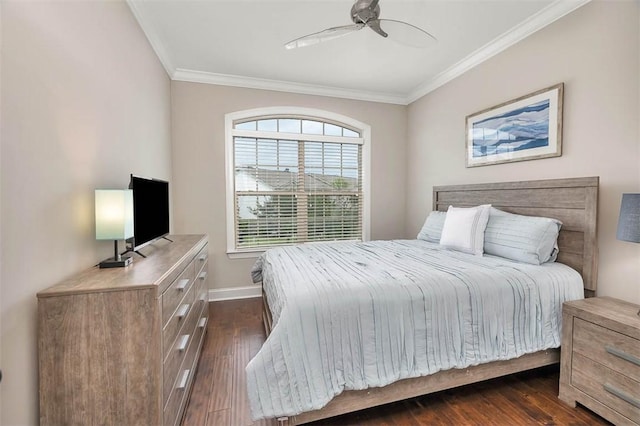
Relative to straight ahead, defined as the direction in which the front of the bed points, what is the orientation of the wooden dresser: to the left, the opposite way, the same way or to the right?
the opposite way

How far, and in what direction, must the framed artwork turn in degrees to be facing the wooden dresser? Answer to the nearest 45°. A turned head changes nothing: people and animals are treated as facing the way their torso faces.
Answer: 0° — it already faces it

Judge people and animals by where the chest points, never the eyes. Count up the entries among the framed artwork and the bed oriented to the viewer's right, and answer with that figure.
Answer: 0

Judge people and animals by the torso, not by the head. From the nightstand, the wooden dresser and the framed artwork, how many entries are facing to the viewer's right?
1

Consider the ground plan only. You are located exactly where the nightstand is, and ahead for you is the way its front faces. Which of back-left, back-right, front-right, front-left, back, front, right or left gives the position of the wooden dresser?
front

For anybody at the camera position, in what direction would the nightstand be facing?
facing the viewer and to the left of the viewer

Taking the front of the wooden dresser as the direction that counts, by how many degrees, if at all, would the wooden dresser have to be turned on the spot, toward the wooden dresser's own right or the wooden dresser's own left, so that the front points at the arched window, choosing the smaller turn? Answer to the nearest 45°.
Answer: approximately 45° to the wooden dresser's own left

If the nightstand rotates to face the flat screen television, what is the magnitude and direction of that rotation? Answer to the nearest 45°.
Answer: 0° — it already faces it

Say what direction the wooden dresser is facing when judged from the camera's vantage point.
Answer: facing to the right of the viewer

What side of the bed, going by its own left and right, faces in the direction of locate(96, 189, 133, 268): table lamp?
front

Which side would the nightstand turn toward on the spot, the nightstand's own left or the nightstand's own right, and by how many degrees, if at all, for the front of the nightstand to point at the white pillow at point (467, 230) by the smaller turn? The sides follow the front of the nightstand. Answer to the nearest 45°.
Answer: approximately 90° to the nightstand's own right
